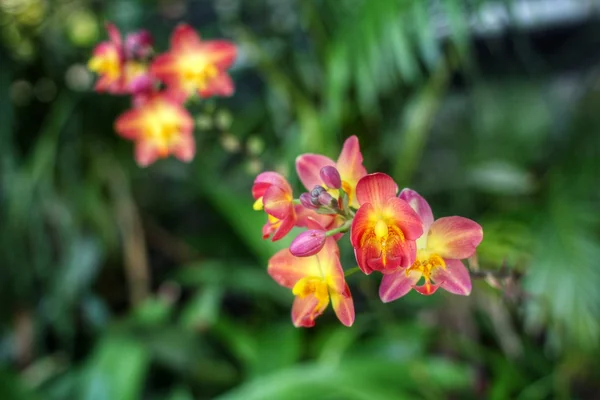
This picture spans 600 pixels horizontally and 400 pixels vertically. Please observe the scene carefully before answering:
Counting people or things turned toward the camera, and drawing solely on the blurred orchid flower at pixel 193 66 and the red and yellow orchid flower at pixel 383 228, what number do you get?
2

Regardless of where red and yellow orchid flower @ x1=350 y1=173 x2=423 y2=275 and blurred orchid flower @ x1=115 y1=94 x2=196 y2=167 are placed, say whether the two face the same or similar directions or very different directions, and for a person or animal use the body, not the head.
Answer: same or similar directions

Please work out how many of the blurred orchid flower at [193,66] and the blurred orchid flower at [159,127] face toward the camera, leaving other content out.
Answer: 2

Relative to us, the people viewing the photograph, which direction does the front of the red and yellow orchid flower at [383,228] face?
facing the viewer

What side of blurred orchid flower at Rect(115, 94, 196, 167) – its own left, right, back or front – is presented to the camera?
front

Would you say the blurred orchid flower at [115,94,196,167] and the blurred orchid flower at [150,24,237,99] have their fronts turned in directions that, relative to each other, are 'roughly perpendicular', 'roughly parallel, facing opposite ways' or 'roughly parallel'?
roughly parallel
